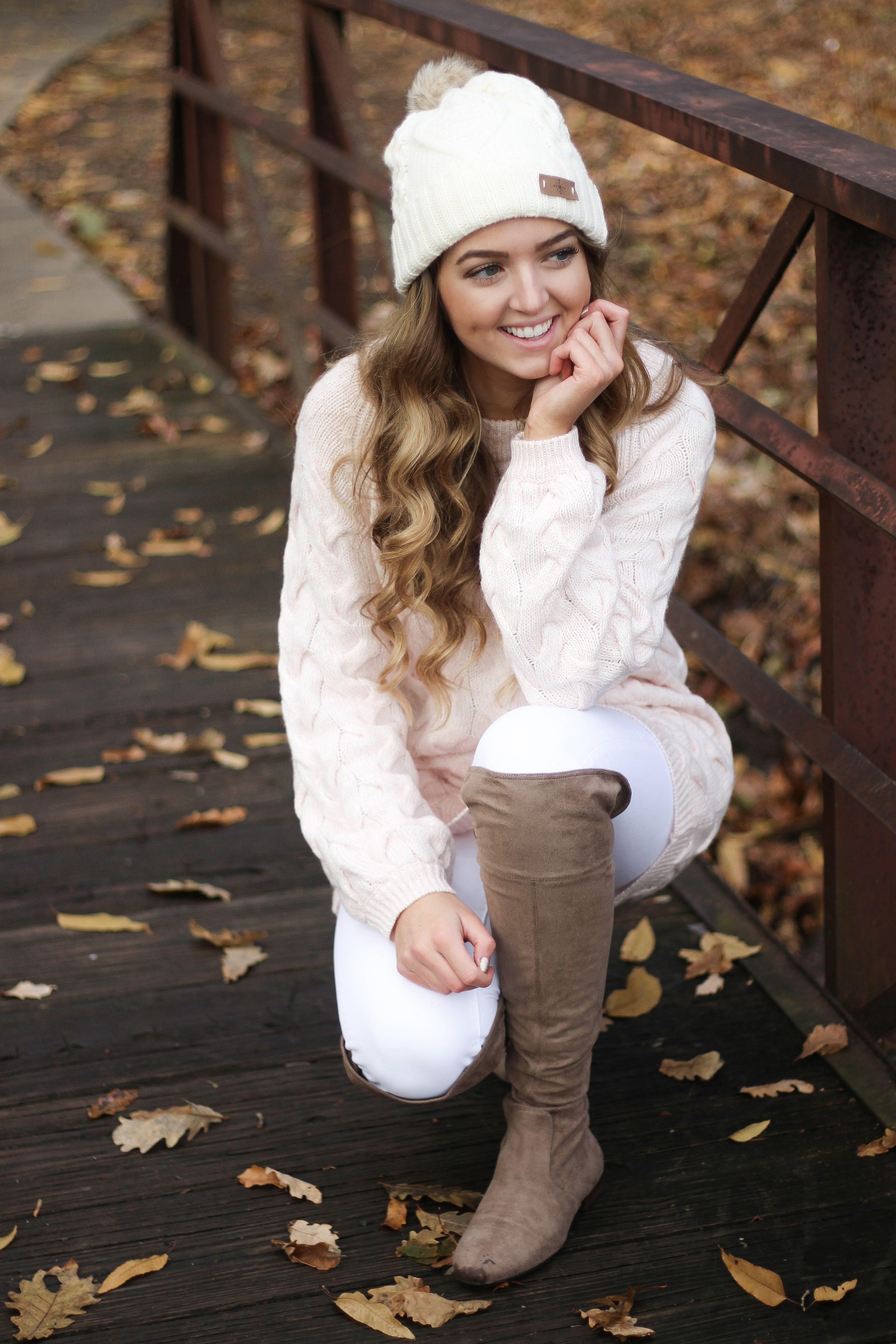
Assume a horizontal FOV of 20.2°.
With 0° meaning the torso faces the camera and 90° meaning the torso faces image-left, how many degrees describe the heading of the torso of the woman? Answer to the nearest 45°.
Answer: approximately 0°

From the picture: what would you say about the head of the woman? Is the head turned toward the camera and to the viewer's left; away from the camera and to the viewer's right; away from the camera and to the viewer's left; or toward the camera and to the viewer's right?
toward the camera and to the viewer's right

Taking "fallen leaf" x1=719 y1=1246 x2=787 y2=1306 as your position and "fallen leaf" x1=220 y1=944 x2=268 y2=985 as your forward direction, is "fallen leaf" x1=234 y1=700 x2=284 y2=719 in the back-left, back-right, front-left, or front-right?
front-right

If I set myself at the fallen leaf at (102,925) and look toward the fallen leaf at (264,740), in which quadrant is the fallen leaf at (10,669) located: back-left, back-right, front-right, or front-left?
front-left
